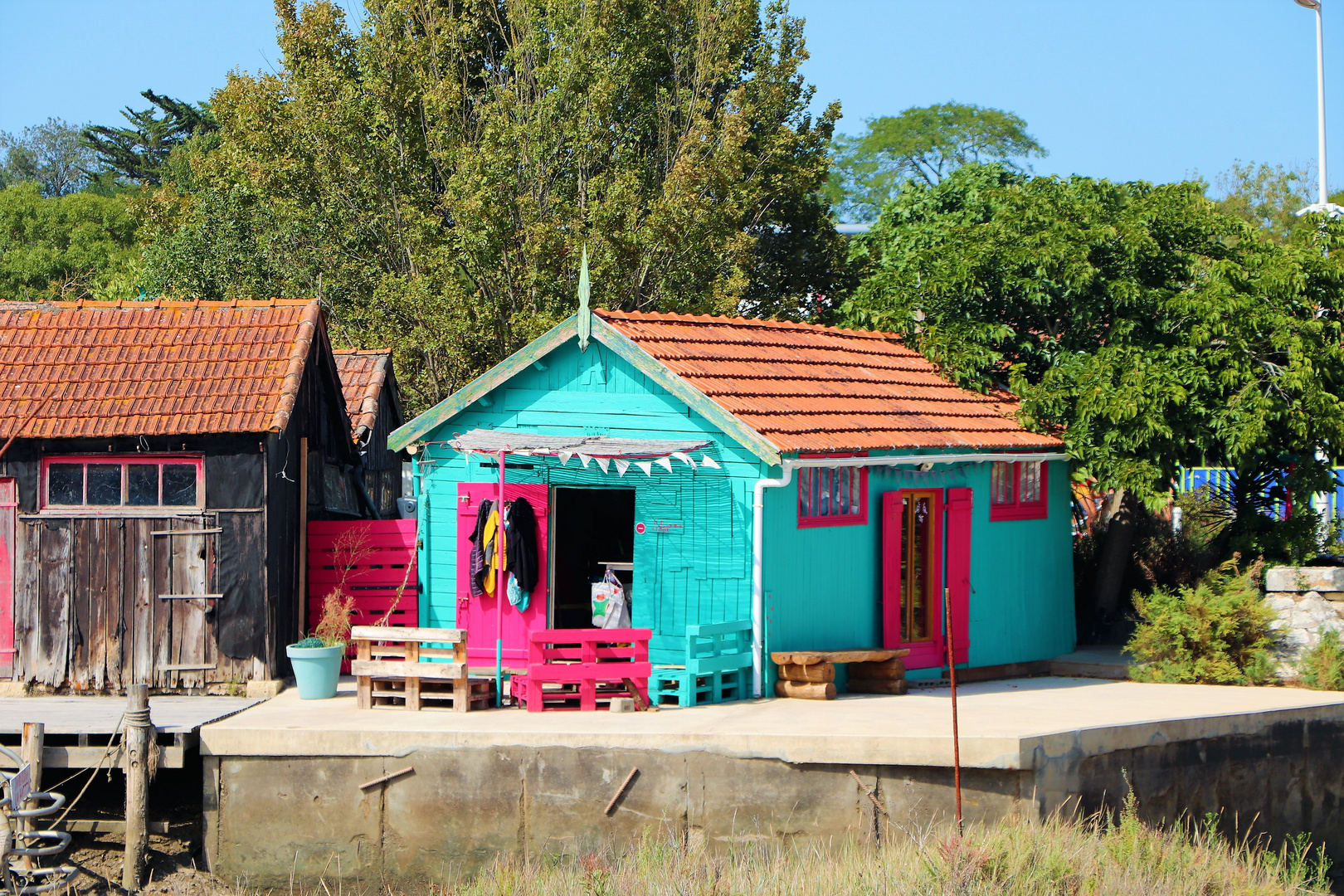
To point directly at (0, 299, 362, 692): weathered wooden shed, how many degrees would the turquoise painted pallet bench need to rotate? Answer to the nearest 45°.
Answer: approximately 45° to its left

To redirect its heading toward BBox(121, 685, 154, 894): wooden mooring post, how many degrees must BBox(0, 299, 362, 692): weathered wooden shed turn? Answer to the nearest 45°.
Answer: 0° — it already faces it

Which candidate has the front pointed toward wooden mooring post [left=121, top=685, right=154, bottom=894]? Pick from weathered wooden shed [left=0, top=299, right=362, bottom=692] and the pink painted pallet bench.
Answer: the weathered wooden shed

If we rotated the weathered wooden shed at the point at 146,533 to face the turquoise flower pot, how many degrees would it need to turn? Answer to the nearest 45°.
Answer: approximately 45° to its left

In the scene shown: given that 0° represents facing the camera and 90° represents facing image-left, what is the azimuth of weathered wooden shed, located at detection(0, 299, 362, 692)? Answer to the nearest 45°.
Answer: approximately 0°
